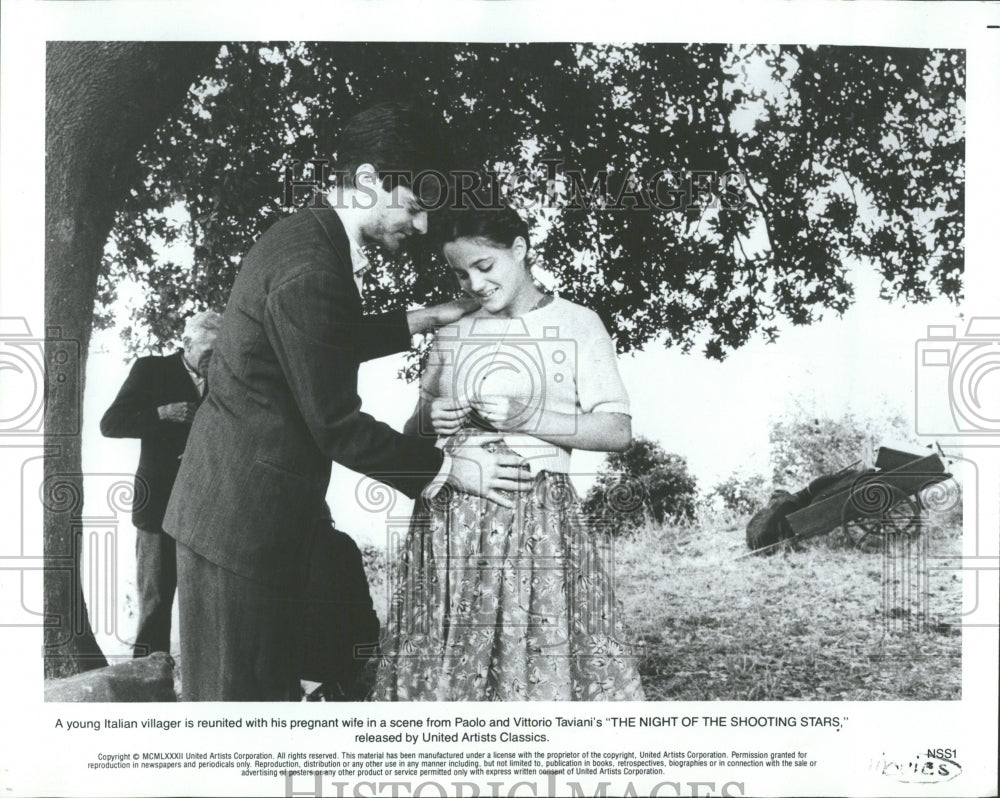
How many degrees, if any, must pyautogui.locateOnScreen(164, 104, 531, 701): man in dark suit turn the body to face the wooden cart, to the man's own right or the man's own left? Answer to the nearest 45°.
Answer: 0° — they already face it

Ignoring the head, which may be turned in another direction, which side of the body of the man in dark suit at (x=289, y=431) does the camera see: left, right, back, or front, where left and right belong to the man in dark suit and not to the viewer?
right

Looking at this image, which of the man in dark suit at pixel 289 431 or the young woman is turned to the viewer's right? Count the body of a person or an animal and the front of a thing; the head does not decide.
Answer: the man in dark suit

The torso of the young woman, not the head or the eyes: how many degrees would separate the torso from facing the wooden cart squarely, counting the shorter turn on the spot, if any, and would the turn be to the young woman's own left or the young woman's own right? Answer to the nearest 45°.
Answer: approximately 135° to the young woman's own left

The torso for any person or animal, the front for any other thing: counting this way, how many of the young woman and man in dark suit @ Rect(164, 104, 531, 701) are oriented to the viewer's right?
1

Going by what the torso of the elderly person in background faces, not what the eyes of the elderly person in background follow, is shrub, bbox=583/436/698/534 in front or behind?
in front

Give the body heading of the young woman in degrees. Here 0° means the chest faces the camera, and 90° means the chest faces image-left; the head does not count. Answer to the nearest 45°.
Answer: approximately 45°

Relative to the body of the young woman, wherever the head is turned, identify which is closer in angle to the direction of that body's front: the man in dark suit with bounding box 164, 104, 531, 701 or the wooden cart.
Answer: the man in dark suit

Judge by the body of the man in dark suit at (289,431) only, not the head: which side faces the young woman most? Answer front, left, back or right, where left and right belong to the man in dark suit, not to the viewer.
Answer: front

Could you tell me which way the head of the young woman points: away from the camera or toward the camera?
toward the camera
